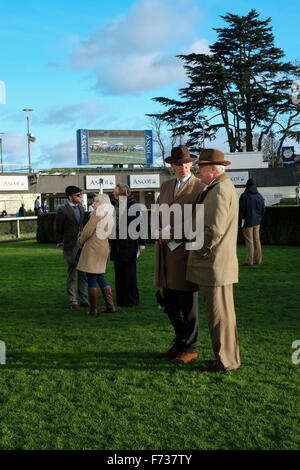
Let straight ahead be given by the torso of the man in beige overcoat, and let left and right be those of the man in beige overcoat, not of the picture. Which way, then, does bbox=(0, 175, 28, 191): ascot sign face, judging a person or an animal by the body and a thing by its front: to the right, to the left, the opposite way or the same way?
to the left

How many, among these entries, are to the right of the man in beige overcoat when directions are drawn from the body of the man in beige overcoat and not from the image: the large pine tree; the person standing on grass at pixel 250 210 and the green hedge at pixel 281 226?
3

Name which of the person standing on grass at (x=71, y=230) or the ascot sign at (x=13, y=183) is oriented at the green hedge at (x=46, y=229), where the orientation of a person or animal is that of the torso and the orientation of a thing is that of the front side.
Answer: the ascot sign

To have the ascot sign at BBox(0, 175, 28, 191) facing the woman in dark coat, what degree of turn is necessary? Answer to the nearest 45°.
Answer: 0° — it already faces them

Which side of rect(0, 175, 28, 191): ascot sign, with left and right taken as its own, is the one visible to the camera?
front

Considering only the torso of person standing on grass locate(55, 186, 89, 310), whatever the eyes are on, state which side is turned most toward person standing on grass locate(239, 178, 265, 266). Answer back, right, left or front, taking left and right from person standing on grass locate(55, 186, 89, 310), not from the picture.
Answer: left

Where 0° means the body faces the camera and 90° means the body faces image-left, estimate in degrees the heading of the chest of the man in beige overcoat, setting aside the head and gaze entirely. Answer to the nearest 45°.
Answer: approximately 90°

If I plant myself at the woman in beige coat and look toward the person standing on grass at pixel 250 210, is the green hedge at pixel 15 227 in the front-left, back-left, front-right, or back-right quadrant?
front-left

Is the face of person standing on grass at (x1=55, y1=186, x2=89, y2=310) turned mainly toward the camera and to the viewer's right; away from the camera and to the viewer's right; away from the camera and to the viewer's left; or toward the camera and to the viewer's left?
toward the camera and to the viewer's right

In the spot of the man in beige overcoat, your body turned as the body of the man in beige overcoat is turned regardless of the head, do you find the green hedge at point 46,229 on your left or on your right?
on your right

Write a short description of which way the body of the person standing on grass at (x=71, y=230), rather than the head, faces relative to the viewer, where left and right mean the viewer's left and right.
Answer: facing the viewer and to the right of the viewer

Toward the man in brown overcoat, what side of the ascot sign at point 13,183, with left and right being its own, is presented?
front

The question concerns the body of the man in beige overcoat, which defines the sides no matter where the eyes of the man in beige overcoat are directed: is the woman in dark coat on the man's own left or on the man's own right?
on the man's own right

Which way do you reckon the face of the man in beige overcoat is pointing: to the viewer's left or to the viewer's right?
to the viewer's left

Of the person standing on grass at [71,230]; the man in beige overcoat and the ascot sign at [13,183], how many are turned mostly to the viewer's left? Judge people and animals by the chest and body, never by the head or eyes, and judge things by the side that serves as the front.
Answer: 1
